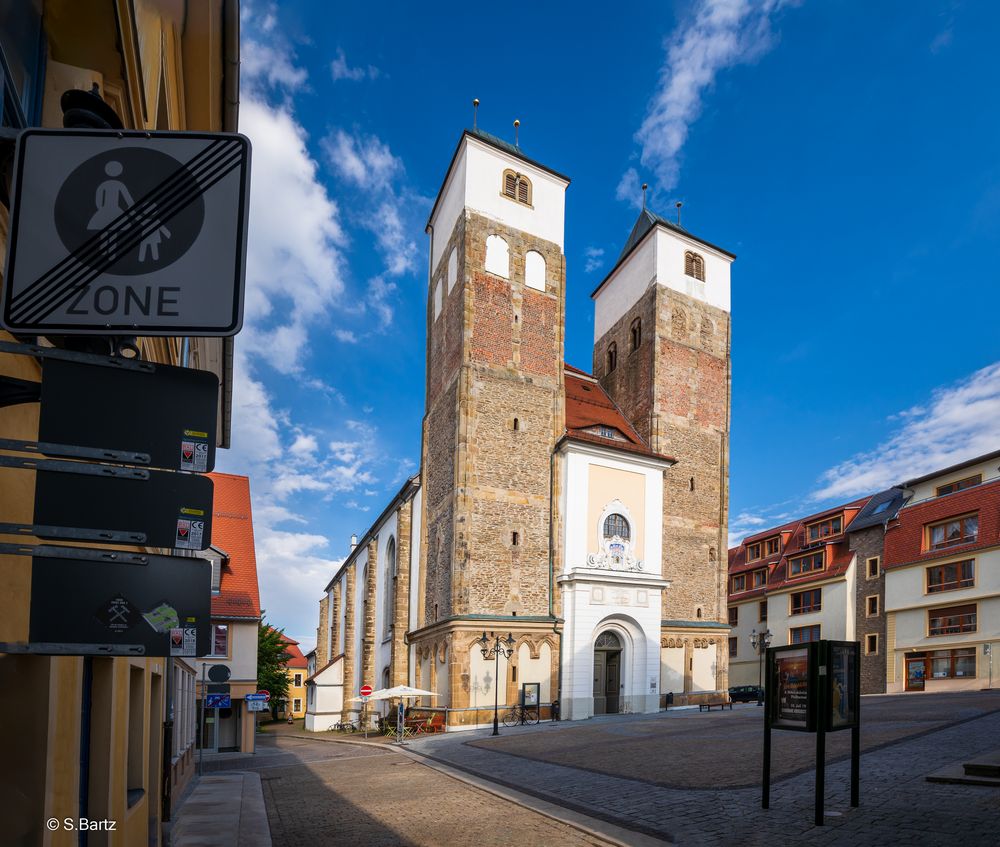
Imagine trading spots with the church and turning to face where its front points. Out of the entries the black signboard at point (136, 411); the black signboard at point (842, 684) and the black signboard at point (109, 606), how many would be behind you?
0

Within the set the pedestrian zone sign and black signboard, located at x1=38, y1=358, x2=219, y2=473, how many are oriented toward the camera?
1

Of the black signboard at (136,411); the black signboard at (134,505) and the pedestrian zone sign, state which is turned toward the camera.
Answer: the pedestrian zone sign

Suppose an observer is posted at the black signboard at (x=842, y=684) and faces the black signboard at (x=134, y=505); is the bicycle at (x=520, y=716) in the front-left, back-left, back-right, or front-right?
back-right

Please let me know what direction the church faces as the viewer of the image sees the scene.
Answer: facing the viewer and to the right of the viewer

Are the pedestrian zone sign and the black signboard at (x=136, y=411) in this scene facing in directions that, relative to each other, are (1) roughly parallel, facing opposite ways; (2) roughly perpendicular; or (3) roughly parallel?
roughly parallel, facing opposite ways

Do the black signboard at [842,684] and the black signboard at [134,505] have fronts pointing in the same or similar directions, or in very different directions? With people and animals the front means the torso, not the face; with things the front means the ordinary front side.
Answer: very different directions

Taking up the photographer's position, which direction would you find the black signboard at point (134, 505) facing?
facing away from the viewer

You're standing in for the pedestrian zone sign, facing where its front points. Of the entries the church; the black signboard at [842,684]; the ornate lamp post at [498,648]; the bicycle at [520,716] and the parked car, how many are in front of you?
0

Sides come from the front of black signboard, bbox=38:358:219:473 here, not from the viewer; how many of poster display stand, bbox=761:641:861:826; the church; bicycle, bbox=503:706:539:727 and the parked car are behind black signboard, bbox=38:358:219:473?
0

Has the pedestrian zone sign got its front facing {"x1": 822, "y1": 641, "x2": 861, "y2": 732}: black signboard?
no

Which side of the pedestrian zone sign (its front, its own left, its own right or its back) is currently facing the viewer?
front

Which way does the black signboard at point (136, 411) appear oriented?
away from the camera

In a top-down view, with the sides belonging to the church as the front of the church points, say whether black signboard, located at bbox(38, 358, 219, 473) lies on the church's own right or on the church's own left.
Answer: on the church's own right

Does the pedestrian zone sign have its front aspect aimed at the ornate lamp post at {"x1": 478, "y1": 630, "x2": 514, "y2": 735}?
no
